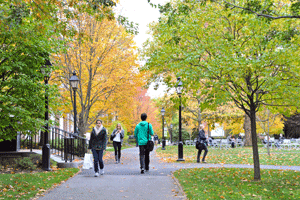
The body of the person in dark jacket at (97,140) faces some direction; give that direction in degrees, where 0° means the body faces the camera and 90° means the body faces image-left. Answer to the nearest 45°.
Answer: approximately 0°

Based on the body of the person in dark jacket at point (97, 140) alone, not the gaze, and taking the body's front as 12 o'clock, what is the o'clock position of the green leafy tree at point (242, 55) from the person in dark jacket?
The green leafy tree is roughly at 10 o'clock from the person in dark jacket.
